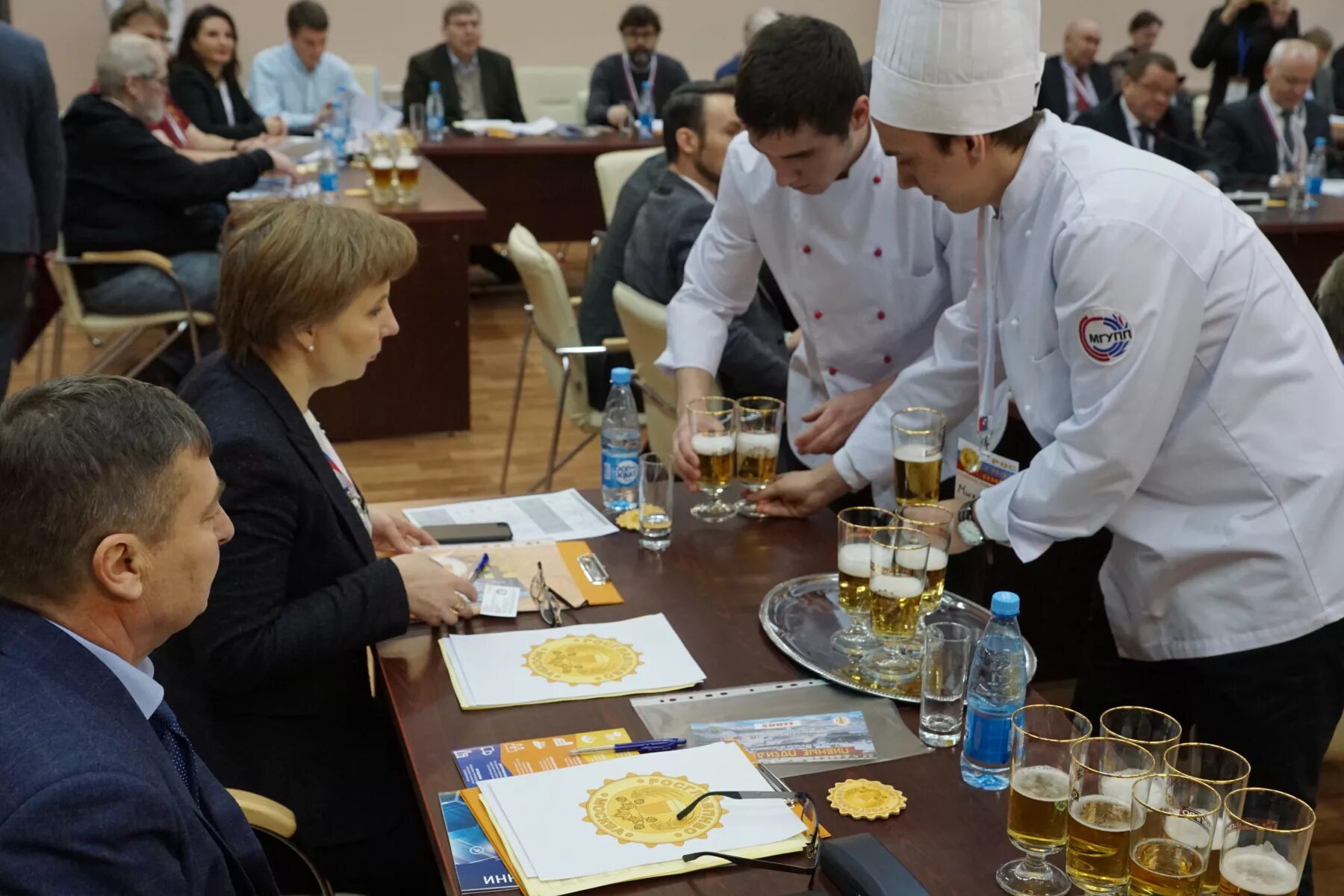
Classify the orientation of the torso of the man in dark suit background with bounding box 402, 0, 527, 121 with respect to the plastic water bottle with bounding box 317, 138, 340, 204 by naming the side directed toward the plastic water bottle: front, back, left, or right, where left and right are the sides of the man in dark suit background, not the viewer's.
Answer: front

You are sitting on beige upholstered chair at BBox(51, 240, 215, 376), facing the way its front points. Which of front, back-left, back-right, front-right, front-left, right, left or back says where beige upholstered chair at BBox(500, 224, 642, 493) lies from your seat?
front-right

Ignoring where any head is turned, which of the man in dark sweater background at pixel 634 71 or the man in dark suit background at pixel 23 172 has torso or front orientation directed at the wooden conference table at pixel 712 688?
the man in dark sweater background at pixel 634 71

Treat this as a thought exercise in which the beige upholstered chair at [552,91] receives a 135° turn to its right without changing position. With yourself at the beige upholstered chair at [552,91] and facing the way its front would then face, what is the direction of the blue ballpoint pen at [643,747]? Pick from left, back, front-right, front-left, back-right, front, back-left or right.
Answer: back-left

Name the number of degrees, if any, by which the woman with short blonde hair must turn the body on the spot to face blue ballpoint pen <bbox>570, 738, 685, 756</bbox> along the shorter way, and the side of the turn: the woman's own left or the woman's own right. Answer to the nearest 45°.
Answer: approximately 45° to the woman's own right

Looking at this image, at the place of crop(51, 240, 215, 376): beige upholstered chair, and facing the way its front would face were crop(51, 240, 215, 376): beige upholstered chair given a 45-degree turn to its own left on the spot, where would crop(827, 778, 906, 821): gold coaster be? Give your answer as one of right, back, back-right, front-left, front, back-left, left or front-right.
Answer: back-right

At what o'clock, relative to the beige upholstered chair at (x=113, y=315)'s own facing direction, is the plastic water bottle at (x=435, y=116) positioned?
The plastic water bottle is roughly at 10 o'clock from the beige upholstered chair.

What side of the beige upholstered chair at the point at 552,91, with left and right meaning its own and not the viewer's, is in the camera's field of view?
front

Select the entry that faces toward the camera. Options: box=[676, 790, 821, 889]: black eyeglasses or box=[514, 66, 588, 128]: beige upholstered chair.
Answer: the beige upholstered chair

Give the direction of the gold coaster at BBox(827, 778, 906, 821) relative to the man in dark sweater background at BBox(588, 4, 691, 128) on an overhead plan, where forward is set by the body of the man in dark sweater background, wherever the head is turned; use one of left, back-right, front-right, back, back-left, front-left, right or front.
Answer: front

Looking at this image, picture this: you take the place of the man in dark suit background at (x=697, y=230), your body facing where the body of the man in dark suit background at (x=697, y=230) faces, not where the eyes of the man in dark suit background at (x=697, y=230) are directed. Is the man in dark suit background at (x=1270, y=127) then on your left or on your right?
on your left

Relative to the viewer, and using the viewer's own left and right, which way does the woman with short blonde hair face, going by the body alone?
facing to the right of the viewer

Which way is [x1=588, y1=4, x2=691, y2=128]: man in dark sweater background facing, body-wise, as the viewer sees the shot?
toward the camera

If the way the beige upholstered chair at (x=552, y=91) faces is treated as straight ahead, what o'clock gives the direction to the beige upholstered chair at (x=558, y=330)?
the beige upholstered chair at (x=558, y=330) is roughly at 12 o'clock from the beige upholstered chair at (x=552, y=91).

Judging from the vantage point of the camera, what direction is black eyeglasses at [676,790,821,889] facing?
facing to the right of the viewer

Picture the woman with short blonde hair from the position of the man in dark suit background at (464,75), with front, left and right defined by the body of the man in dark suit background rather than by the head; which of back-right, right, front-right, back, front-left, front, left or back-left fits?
front

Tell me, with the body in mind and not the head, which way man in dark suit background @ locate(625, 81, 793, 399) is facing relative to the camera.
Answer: to the viewer's right

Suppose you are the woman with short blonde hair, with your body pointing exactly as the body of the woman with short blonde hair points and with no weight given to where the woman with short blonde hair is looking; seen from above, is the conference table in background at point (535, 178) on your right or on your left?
on your left

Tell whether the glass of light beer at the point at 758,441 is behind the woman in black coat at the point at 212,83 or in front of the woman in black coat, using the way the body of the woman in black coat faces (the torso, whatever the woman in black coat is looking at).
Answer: in front
